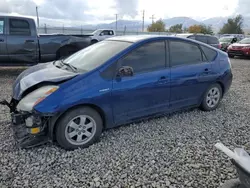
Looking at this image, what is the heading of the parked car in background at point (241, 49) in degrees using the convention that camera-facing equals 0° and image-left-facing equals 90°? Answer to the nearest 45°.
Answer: approximately 45°

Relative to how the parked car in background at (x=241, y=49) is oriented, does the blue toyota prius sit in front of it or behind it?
in front

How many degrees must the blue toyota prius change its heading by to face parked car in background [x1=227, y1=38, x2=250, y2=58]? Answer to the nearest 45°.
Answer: approximately 180°

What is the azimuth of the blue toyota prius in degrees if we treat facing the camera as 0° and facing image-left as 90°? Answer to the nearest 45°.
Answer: approximately 45°
